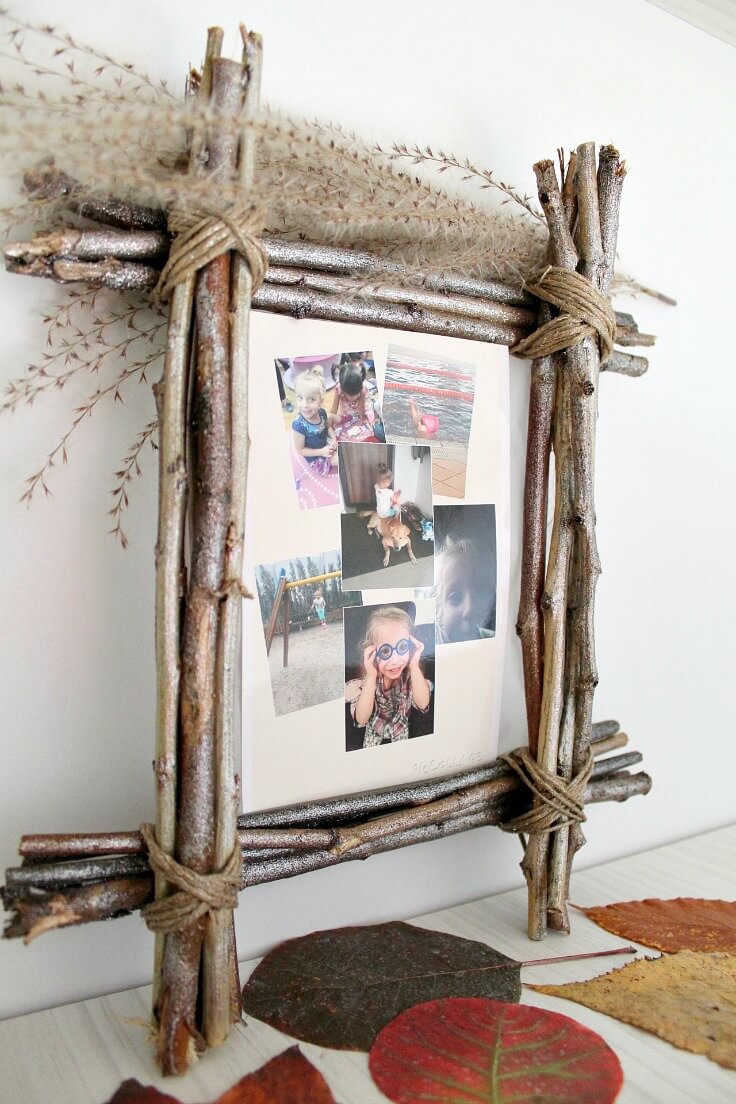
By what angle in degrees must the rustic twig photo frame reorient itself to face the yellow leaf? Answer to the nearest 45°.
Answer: approximately 45° to its left
